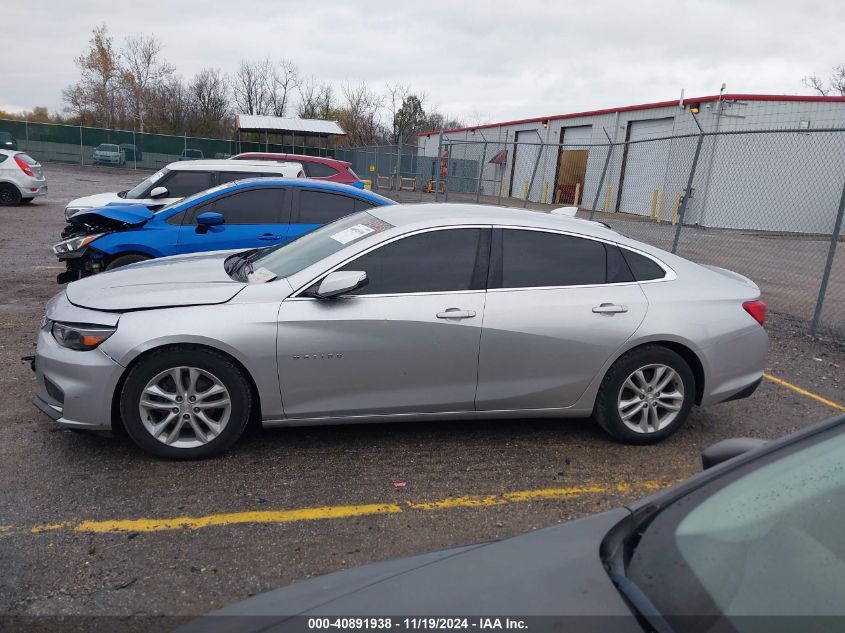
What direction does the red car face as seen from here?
to the viewer's left

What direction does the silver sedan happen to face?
to the viewer's left

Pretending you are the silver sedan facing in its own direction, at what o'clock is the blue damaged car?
The blue damaged car is roughly at 2 o'clock from the silver sedan.

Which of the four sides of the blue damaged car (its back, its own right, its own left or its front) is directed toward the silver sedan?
left

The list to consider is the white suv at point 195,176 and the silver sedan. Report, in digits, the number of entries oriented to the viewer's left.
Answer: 2

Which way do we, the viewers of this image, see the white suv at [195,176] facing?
facing to the left of the viewer

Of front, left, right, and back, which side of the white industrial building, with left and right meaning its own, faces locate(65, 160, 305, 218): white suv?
front

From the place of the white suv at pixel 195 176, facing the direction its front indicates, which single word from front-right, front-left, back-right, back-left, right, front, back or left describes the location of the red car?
back-right

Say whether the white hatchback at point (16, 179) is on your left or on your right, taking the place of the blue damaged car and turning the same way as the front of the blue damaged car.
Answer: on your right

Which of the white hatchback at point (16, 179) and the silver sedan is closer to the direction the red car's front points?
the white hatchback

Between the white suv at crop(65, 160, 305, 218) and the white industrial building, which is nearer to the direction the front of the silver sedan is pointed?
the white suv

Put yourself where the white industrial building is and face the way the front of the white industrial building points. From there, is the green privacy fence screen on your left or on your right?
on your right

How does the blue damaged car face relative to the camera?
to the viewer's left

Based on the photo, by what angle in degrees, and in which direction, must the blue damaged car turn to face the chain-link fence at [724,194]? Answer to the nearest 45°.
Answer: approximately 135° to its right
